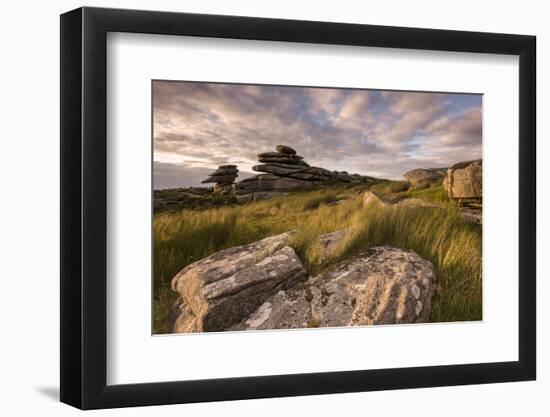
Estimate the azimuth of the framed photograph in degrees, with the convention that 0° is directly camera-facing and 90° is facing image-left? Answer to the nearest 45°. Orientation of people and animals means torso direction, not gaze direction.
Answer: approximately 315°
